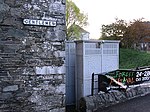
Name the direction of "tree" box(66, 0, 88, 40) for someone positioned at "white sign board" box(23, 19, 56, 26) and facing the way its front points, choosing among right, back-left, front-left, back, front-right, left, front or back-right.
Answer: back

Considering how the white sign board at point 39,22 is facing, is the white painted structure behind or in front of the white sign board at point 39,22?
behind

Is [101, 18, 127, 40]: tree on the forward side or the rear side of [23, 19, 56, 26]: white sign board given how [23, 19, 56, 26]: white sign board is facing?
on the rear side

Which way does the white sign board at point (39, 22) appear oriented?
toward the camera

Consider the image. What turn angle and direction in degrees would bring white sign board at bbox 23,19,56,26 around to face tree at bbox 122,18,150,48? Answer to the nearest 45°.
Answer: approximately 135° to its left
